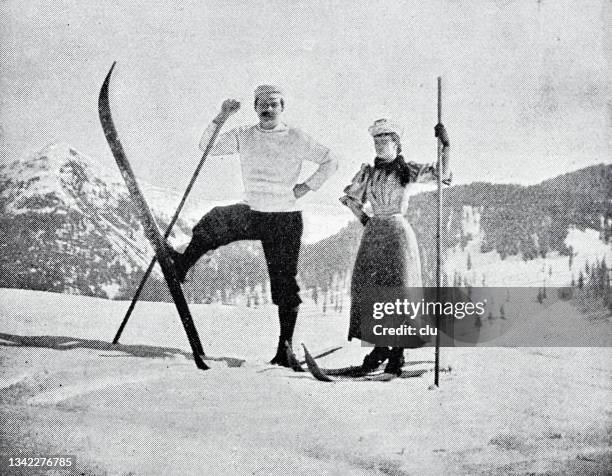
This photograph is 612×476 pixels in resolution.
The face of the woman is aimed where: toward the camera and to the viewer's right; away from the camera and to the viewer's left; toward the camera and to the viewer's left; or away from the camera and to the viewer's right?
toward the camera and to the viewer's left

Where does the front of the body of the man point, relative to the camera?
toward the camera
